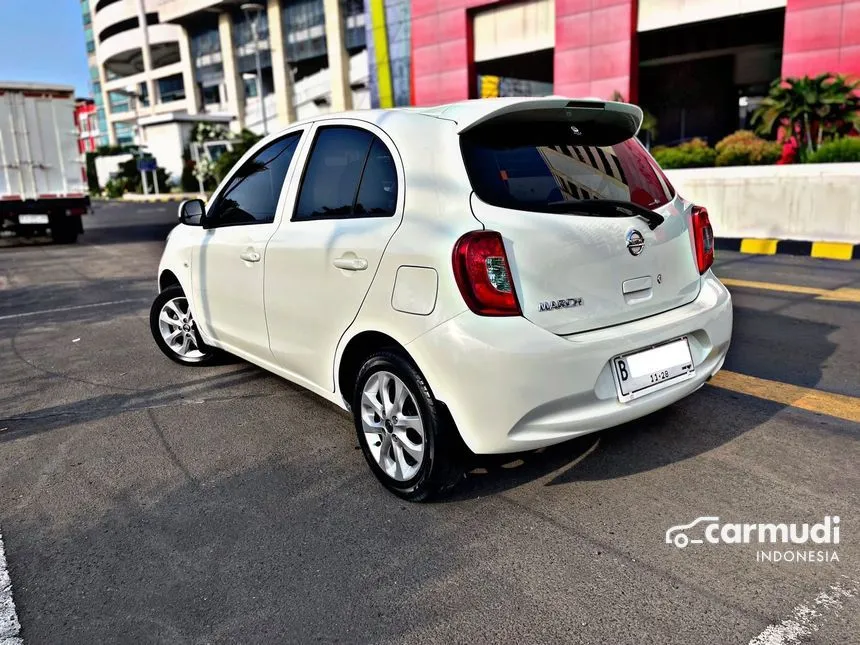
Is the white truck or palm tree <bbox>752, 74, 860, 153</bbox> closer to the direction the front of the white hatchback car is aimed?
the white truck

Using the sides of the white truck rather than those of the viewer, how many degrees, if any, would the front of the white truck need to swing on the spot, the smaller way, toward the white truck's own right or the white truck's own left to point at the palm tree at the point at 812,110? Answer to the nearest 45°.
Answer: approximately 135° to the white truck's own right

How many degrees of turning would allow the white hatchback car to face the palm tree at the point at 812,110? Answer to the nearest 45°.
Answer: approximately 90° to its right

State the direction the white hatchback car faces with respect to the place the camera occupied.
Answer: facing away from the viewer and to the left of the viewer

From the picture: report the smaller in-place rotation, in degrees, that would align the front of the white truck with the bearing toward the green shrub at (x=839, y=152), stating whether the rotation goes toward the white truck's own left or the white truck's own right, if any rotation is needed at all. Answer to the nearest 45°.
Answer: approximately 135° to the white truck's own right

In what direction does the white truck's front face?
away from the camera

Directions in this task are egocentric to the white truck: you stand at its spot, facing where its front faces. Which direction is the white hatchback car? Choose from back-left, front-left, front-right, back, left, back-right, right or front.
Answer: back

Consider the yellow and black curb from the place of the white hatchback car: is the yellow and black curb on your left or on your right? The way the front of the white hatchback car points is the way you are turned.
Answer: on your right

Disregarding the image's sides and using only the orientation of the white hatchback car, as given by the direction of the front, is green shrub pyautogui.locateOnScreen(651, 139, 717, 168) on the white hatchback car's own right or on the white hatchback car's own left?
on the white hatchback car's own right
